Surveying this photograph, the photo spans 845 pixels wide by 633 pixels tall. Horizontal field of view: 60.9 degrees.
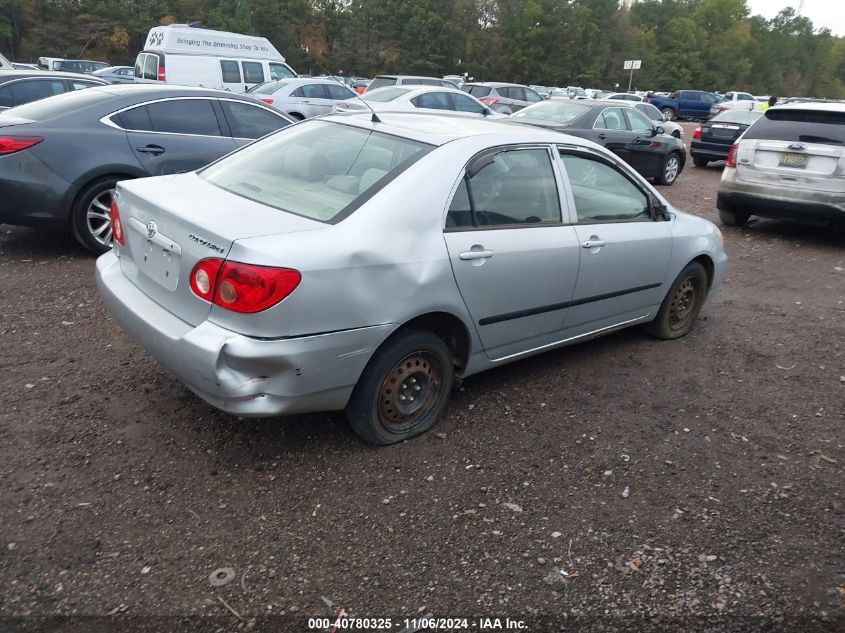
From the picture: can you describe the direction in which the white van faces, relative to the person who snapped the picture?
facing away from the viewer and to the right of the viewer

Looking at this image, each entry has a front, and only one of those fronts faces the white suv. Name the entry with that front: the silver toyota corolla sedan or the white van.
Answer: the silver toyota corolla sedan

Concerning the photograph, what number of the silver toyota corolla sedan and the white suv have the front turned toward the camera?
0

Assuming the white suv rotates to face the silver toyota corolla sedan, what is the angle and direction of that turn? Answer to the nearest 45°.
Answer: approximately 180°

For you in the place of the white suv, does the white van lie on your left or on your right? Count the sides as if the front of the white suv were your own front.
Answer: on your left

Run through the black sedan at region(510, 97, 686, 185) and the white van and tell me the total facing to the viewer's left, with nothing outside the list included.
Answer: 0

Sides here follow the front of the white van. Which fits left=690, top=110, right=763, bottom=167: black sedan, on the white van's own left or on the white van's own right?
on the white van's own right

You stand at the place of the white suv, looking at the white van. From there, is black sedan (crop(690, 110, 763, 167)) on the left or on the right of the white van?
right

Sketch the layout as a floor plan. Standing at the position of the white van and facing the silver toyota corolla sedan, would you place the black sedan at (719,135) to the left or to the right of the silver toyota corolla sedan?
left

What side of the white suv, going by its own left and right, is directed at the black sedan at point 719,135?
front

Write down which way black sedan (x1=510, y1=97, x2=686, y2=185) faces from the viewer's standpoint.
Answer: facing away from the viewer and to the right of the viewer

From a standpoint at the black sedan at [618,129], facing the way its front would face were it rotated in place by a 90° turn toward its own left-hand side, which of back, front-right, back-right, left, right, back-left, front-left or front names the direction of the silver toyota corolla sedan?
back-left

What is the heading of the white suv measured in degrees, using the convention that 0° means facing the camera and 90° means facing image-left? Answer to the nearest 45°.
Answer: approximately 180°

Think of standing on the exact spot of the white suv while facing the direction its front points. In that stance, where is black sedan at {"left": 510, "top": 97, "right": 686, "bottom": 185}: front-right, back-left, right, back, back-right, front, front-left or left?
front-left

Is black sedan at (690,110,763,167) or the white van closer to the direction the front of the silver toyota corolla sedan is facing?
the black sedan

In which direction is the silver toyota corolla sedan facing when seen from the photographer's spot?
facing away from the viewer and to the right of the viewer
